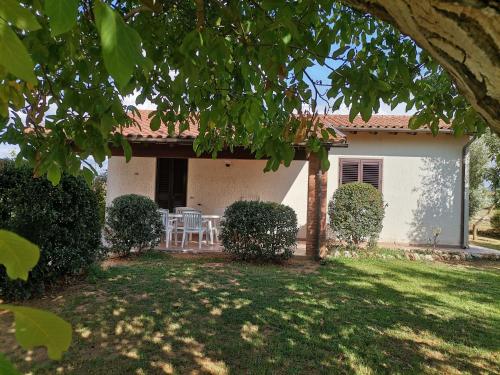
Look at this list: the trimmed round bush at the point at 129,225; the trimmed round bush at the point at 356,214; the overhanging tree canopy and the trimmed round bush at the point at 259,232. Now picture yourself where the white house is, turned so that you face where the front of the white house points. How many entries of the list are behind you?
0

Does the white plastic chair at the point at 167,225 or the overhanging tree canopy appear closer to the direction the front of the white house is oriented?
the overhanging tree canopy

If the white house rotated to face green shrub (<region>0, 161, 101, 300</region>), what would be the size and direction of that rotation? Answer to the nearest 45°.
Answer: approximately 45° to its right

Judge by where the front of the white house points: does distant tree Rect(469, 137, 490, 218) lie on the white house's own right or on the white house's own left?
on the white house's own left

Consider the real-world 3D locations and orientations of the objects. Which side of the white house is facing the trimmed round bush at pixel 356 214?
front

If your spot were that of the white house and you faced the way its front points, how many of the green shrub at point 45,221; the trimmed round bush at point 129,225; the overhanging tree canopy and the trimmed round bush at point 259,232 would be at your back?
0

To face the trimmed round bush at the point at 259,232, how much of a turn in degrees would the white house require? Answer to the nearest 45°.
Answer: approximately 45° to its right

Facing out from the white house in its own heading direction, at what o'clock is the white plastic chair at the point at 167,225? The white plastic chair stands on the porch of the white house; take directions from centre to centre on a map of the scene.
The white plastic chair is roughly at 2 o'clock from the white house.

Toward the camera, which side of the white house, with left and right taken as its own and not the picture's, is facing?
front

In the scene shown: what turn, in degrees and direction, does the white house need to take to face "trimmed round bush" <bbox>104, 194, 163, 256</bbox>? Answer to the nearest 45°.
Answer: approximately 45° to its right

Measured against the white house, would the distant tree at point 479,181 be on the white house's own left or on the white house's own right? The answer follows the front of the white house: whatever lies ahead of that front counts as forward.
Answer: on the white house's own left

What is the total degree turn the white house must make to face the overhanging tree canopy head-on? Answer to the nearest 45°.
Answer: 0° — it already faces it
